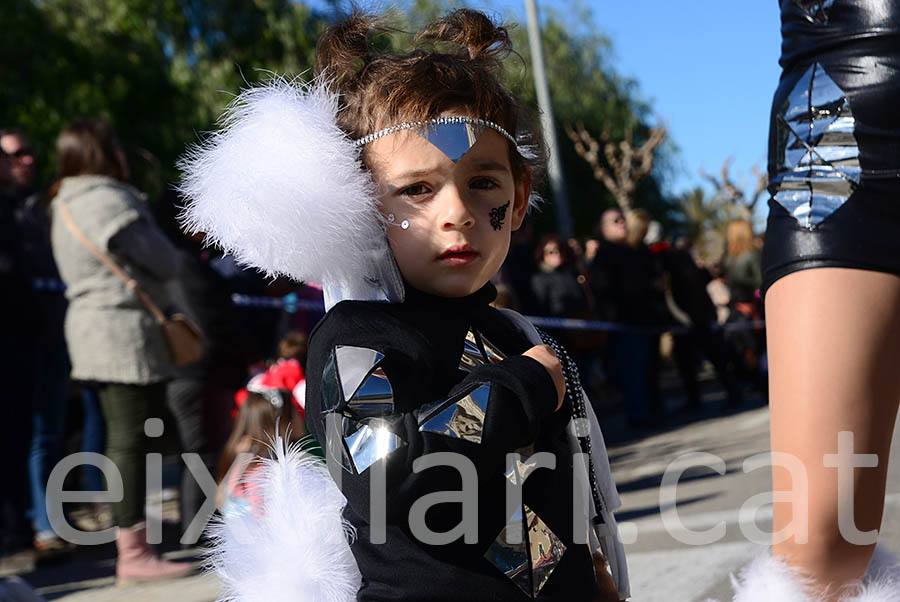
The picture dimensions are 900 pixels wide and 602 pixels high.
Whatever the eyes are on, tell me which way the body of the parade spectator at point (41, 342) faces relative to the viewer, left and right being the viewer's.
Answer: facing the viewer and to the right of the viewer

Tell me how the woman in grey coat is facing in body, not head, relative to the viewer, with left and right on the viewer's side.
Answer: facing away from the viewer and to the right of the viewer

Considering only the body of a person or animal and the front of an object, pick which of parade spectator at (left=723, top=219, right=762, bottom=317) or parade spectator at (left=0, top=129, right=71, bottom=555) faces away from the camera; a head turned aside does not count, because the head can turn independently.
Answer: parade spectator at (left=723, top=219, right=762, bottom=317)

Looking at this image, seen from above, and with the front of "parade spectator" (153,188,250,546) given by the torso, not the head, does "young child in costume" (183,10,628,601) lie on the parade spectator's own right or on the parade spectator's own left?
on the parade spectator's own right

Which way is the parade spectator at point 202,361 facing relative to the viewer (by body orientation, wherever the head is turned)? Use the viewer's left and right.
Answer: facing to the right of the viewer

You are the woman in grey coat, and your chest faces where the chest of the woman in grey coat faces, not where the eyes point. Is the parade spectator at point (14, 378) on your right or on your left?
on your left

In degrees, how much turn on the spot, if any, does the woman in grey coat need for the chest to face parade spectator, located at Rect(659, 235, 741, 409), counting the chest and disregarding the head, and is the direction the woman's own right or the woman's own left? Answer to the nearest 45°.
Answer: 0° — they already face them

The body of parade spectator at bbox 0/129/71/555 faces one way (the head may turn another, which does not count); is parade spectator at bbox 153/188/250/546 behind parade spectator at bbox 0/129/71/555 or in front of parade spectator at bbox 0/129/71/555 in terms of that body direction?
in front

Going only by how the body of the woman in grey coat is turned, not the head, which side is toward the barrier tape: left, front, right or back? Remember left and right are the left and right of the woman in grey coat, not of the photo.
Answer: front
